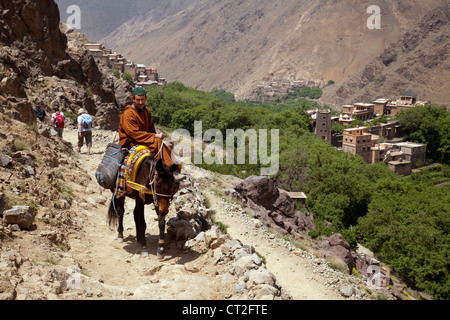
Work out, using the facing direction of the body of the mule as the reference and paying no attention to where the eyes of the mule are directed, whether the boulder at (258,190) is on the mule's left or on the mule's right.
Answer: on the mule's left

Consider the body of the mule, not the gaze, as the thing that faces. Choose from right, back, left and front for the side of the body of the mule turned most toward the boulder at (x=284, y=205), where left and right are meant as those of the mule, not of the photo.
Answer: left

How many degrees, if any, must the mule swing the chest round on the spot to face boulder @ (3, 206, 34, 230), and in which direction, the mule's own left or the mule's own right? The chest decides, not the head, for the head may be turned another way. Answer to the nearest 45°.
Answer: approximately 135° to the mule's own right

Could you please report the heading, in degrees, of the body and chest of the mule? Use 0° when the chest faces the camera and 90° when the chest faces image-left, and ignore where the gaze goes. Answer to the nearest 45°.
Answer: approximately 315°

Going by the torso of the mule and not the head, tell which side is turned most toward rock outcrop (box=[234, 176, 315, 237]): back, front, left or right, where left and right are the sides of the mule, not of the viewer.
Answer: left

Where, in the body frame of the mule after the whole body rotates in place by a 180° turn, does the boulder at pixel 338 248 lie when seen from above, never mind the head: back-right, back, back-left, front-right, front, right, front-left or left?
right

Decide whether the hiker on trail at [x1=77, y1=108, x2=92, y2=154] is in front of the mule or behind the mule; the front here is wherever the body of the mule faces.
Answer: behind
